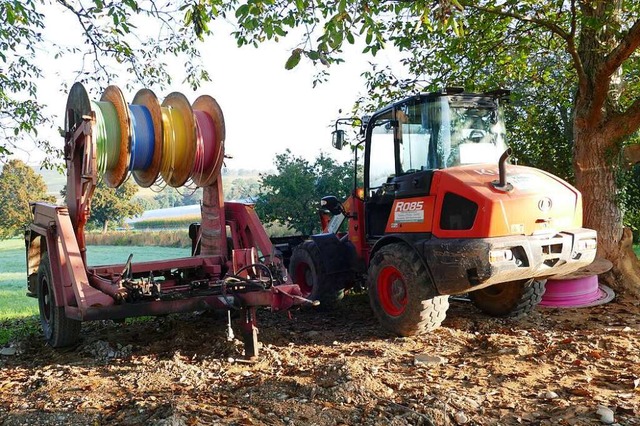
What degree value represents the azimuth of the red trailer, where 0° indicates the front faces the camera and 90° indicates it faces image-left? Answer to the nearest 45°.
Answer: approximately 315°

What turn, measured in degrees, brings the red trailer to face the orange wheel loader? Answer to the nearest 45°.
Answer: approximately 45° to its left
